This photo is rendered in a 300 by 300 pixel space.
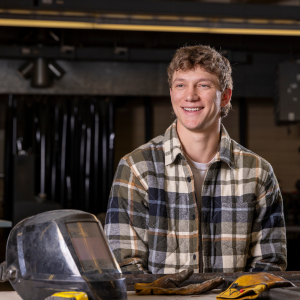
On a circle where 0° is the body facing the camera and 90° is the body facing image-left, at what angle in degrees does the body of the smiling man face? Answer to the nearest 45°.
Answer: approximately 0°

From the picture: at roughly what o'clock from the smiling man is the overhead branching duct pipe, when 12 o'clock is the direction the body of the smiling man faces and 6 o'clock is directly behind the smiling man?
The overhead branching duct pipe is roughly at 5 o'clock from the smiling man.

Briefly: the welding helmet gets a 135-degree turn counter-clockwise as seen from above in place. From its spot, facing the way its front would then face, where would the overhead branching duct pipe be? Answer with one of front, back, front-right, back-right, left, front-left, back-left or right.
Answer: front

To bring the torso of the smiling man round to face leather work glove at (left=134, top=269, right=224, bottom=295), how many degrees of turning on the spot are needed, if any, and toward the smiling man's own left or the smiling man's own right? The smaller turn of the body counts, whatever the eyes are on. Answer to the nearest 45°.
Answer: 0° — they already face it

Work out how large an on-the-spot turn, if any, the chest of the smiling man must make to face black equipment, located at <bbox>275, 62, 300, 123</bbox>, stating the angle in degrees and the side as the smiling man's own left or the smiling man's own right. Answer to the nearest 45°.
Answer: approximately 180°
